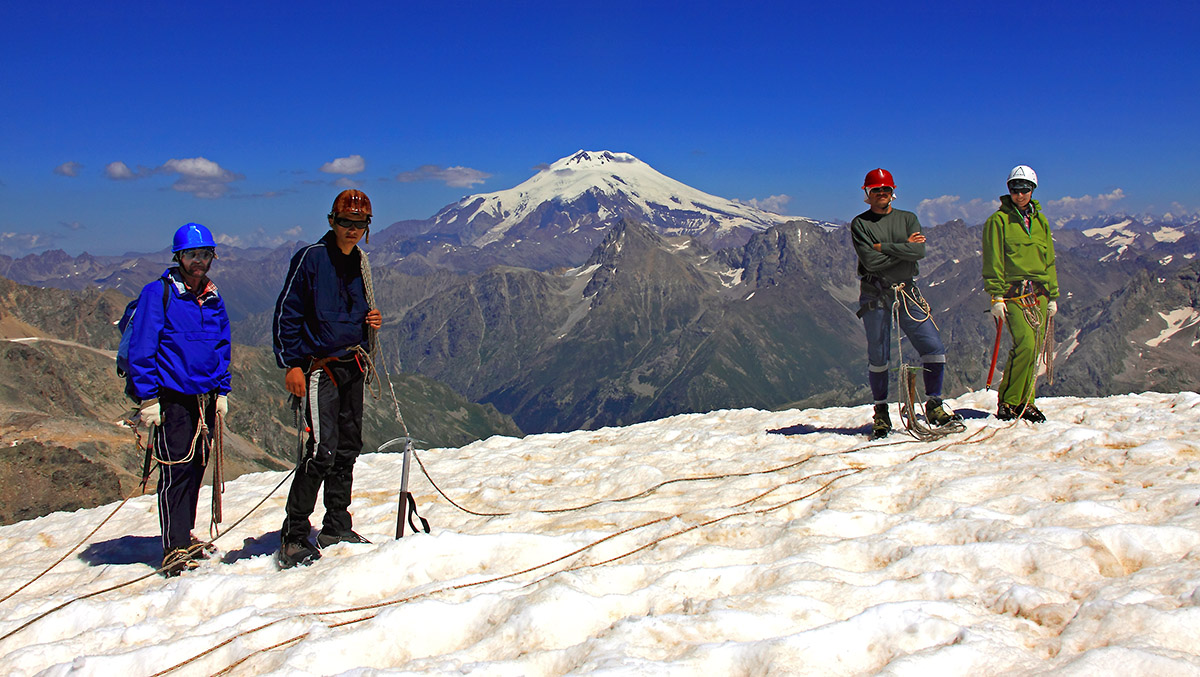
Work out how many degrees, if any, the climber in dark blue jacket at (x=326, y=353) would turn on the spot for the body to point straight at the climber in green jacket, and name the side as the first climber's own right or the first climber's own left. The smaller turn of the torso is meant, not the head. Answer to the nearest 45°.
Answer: approximately 45° to the first climber's own left

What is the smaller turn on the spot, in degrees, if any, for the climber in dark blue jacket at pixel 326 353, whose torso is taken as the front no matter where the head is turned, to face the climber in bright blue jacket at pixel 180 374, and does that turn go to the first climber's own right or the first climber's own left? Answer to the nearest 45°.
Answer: approximately 135° to the first climber's own right

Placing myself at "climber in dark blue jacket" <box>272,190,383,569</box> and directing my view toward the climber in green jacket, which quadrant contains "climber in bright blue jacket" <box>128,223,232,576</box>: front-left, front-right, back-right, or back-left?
back-left
